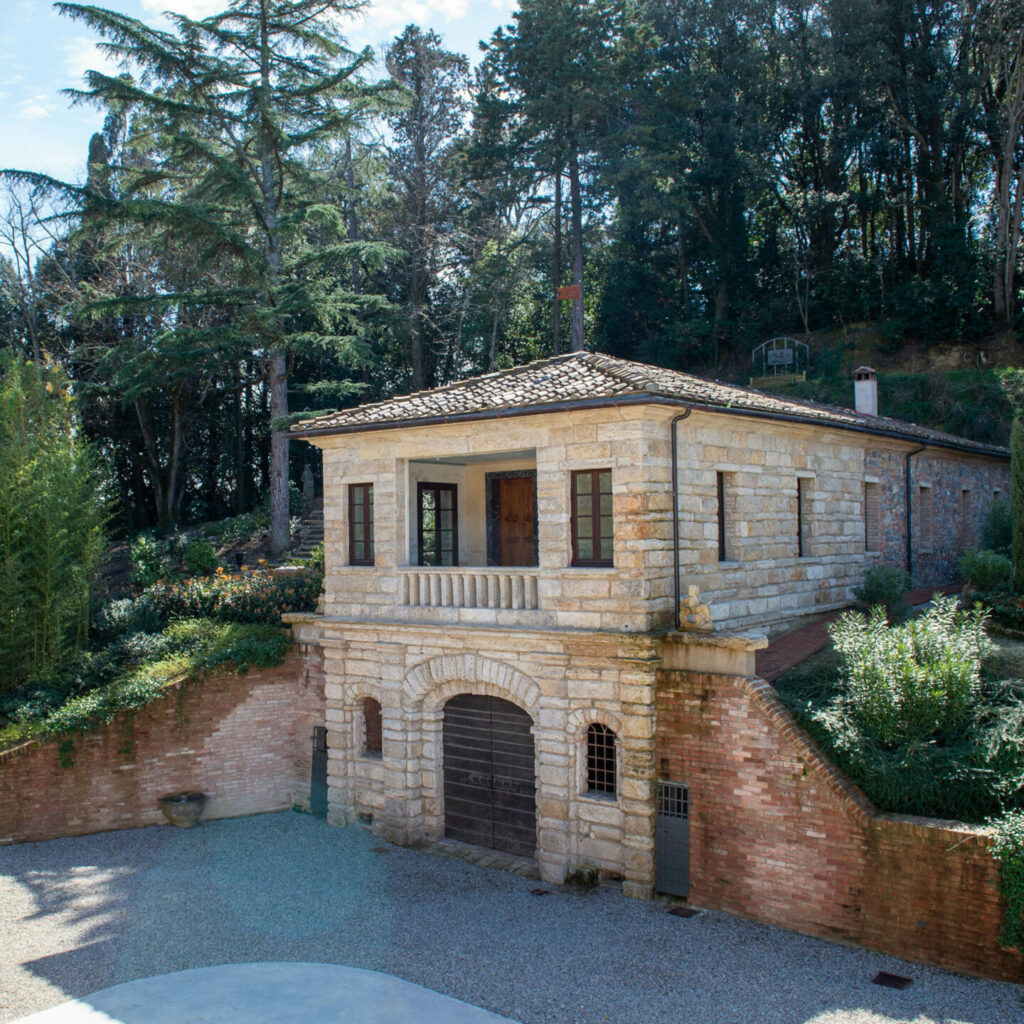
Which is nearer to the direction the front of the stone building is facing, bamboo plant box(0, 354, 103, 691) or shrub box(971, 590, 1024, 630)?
the bamboo plant

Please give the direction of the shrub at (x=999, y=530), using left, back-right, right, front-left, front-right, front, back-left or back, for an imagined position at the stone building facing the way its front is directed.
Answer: back

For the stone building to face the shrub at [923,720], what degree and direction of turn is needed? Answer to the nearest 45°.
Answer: approximately 90° to its left

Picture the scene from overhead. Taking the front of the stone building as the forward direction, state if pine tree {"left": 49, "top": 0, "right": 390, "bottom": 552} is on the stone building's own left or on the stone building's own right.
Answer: on the stone building's own right

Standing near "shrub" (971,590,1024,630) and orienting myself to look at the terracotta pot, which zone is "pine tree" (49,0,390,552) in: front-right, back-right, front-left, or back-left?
front-right

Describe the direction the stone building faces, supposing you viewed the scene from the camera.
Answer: facing the viewer and to the left of the viewer

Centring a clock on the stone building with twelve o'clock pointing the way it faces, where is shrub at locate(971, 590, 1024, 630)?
The shrub is roughly at 7 o'clock from the stone building.

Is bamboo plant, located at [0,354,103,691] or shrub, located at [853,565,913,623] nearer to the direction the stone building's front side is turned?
the bamboo plant
